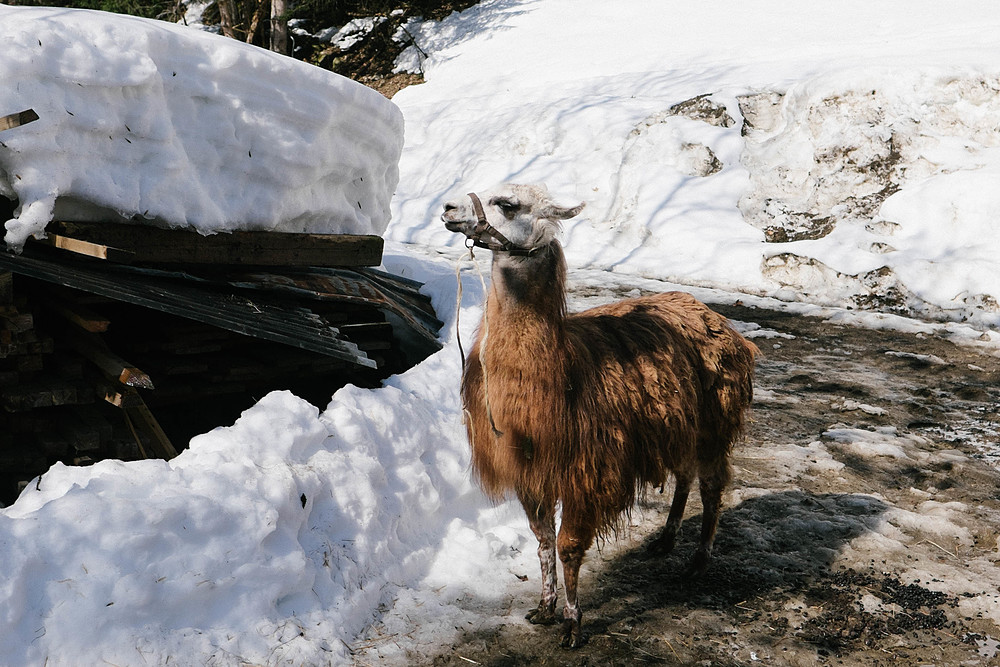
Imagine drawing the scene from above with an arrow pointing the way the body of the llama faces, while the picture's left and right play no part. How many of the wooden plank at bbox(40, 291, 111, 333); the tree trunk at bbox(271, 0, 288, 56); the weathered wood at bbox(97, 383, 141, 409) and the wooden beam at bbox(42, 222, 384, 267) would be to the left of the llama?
0

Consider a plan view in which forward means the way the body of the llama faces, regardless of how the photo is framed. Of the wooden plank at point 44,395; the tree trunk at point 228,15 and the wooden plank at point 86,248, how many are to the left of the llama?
0

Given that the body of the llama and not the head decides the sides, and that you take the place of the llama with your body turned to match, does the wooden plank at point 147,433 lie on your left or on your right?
on your right

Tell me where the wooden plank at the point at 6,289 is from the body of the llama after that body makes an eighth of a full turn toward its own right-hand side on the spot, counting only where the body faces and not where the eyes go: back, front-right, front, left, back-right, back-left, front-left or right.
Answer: front

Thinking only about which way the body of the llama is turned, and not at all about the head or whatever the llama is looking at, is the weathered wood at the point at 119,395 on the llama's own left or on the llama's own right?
on the llama's own right

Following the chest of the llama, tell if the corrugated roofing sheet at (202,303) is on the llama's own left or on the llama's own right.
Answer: on the llama's own right

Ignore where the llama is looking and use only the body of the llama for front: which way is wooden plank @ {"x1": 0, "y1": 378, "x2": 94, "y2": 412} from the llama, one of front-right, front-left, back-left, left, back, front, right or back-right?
front-right

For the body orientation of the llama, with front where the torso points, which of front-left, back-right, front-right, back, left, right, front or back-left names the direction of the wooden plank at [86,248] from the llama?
front-right

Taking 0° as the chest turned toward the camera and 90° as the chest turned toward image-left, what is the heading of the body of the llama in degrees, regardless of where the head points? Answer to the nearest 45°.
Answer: approximately 45°

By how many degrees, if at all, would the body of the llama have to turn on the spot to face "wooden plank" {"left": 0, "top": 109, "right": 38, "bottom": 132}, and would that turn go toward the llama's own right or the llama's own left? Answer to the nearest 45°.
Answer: approximately 45° to the llama's own right

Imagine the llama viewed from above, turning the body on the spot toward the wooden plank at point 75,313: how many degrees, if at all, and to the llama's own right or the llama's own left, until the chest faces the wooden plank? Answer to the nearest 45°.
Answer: approximately 45° to the llama's own right

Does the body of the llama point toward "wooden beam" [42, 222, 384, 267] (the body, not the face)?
no
